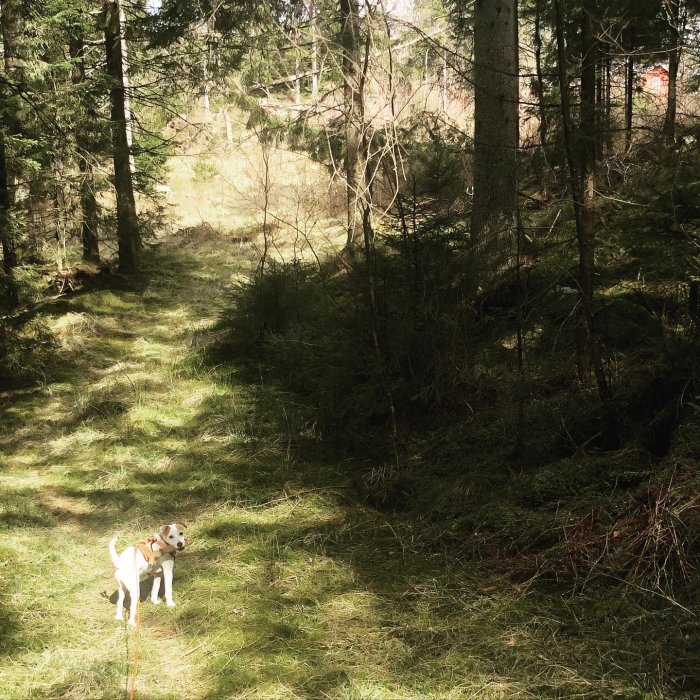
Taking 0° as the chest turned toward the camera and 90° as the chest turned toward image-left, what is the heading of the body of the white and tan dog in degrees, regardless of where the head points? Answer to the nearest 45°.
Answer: approximately 225°

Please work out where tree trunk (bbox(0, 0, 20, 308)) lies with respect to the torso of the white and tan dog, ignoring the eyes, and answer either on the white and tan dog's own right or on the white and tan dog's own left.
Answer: on the white and tan dog's own left

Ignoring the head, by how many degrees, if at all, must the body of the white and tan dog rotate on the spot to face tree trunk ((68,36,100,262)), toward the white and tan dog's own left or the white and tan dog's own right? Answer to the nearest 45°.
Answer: approximately 45° to the white and tan dog's own left
